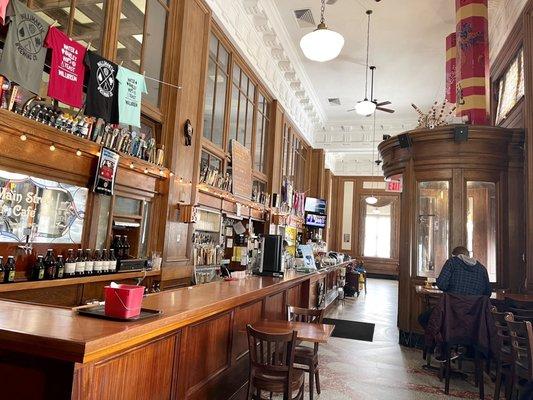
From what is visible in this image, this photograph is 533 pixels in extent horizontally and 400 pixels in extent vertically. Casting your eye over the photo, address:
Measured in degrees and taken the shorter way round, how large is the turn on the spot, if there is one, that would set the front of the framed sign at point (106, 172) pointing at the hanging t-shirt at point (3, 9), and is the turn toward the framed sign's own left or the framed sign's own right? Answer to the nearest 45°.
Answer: approximately 90° to the framed sign's own right

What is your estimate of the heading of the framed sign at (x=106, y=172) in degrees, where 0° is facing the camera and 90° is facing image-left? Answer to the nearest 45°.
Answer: approximately 315°

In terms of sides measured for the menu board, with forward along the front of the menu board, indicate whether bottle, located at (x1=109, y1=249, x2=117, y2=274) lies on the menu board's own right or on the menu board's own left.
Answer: on the menu board's own right

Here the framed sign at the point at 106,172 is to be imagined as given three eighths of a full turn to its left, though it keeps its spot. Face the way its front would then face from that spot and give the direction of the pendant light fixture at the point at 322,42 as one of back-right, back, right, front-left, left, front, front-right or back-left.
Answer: right

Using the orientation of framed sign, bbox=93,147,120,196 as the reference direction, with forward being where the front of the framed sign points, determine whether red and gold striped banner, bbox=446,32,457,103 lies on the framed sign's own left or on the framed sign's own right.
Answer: on the framed sign's own left

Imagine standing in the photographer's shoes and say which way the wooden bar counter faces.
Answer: facing the viewer and to the right of the viewer

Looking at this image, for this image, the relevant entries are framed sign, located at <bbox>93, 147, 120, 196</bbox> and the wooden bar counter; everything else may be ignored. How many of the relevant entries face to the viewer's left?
0

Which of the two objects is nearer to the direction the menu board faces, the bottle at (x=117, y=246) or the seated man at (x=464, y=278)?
the seated man

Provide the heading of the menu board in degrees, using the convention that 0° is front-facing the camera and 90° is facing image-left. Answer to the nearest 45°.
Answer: approximately 315°

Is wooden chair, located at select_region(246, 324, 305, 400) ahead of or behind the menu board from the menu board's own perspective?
ahead

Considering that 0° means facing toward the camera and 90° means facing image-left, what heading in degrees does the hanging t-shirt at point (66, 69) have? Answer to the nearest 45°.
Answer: approximately 315°

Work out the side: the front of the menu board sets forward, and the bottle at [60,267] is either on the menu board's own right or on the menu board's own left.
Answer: on the menu board's own right

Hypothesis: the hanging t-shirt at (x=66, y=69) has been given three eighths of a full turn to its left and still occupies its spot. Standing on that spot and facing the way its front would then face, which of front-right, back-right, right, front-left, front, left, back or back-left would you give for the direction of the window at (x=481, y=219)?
right
